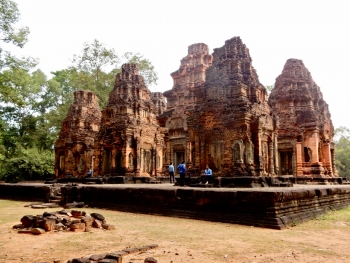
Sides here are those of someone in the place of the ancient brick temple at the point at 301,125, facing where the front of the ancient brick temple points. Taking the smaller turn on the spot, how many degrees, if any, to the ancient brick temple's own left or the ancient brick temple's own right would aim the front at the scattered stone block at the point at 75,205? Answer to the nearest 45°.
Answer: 0° — it already faces it

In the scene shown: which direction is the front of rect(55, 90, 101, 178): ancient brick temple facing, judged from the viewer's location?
facing the viewer and to the left of the viewer

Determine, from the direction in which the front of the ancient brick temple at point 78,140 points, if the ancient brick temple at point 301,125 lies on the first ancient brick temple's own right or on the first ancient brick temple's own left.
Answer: on the first ancient brick temple's own left

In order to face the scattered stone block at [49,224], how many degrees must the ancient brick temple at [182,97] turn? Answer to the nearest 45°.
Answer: approximately 45° to its left

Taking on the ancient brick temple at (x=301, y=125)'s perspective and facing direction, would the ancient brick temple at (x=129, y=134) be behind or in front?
in front

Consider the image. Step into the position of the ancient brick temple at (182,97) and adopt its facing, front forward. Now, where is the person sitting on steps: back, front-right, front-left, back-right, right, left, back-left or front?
front-left

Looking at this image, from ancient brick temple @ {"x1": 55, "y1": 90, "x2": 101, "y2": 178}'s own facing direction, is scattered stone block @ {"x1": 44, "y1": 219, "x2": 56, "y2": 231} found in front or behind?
in front

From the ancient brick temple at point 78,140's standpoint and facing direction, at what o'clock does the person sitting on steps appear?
The person sitting on steps is roughly at 10 o'clock from the ancient brick temple.

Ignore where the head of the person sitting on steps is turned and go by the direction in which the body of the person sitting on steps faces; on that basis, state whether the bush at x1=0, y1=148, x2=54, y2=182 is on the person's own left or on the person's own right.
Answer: on the person's own right

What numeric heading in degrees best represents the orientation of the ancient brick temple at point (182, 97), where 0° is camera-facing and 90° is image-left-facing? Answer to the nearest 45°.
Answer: approximately 45°

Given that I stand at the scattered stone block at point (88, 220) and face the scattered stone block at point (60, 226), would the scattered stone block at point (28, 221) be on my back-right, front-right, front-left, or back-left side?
front-right

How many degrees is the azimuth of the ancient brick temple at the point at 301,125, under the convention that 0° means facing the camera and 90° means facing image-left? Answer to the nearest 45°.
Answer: approximately 45°
